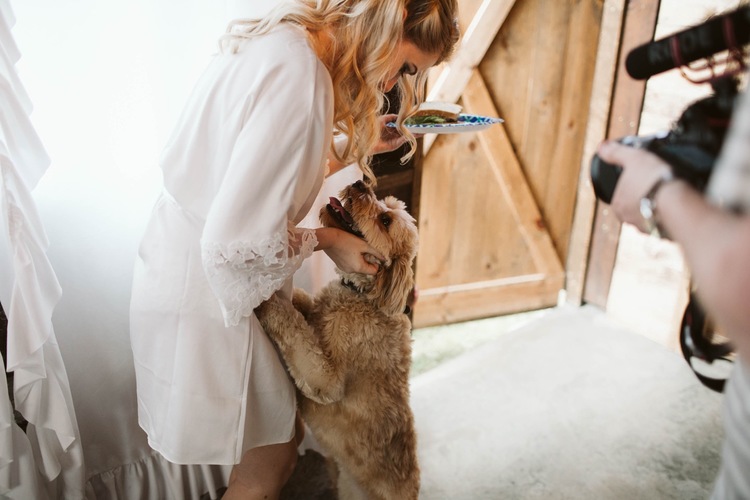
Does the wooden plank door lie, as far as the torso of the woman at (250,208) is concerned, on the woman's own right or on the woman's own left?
on the woman's own left

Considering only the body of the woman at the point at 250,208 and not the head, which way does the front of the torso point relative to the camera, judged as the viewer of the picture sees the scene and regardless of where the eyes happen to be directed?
to the viewer's right

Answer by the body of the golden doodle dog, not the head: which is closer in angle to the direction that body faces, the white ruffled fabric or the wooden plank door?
the white ruffled fabric

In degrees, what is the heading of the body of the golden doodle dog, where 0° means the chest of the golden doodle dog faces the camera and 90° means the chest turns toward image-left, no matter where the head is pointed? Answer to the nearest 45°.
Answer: approximately 90°

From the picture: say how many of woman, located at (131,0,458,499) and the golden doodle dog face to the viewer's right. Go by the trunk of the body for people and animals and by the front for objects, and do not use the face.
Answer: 1

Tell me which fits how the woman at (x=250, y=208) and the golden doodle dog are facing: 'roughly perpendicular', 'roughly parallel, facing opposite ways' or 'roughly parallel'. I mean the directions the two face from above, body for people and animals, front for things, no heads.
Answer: roughly parallel, facing opposite ways

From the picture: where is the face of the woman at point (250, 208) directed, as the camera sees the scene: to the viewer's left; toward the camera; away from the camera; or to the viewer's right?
to the viewer's right

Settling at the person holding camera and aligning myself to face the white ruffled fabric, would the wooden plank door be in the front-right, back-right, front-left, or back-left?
front-right

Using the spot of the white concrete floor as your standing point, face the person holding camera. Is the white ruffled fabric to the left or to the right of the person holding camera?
right
